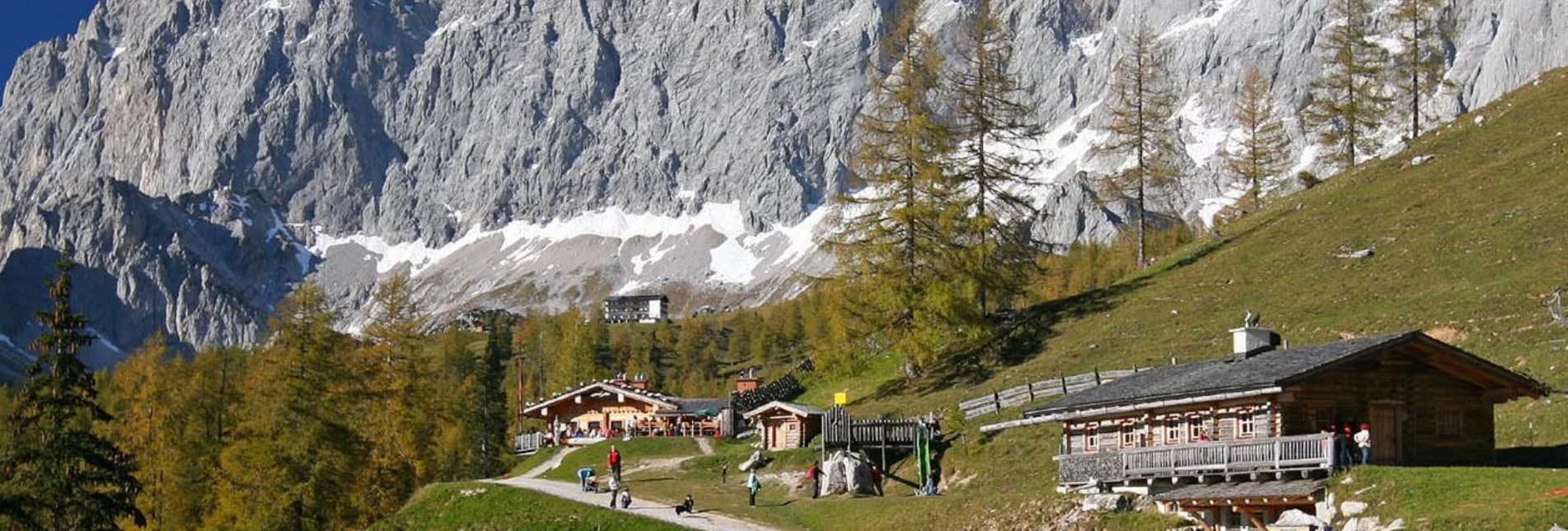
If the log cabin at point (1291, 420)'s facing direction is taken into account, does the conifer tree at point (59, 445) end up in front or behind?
in front

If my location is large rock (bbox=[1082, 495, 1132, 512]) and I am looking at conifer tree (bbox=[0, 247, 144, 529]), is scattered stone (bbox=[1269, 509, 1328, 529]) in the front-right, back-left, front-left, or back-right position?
back-left

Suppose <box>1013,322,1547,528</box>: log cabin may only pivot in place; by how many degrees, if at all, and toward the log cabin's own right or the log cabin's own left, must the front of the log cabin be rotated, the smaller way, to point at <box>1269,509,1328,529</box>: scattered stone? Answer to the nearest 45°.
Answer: approximately 45° to the log cabin's own left

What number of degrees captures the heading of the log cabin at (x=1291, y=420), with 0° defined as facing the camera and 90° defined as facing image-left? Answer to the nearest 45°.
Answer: approximately 45°
